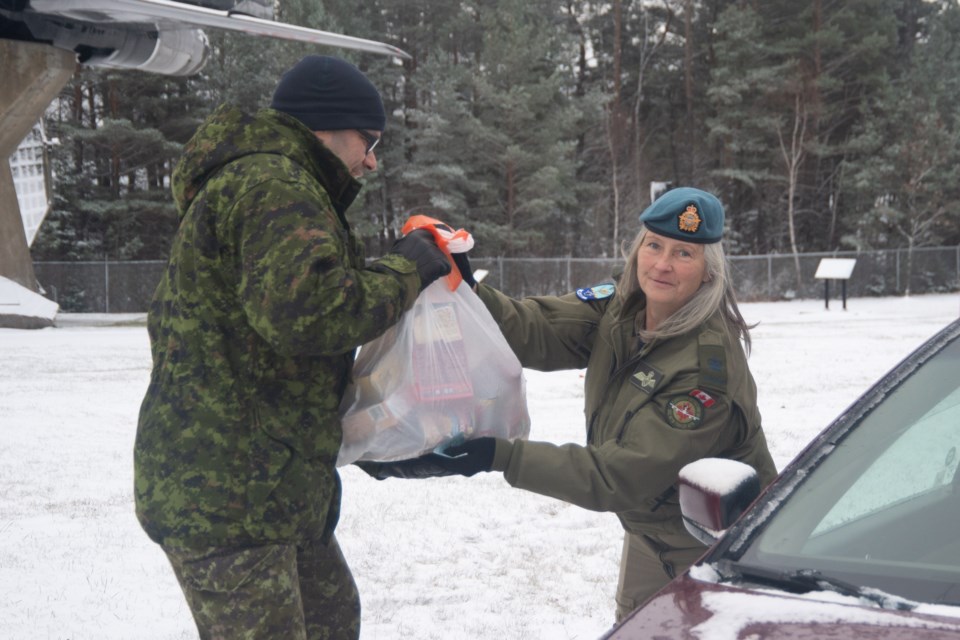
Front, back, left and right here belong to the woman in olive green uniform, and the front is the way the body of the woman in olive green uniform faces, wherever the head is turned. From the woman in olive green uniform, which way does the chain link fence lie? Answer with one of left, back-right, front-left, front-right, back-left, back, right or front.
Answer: back-right

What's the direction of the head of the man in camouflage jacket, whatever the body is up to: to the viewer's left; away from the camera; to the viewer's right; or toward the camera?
to the viewer's right

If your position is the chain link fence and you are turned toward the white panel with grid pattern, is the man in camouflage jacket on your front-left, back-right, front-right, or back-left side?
front-left

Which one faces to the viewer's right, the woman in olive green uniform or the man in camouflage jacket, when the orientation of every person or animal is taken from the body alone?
the man in camouflage jacket

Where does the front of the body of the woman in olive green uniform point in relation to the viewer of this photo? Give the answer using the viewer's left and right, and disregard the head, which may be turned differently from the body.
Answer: facing the viewer and to the left of the viewer

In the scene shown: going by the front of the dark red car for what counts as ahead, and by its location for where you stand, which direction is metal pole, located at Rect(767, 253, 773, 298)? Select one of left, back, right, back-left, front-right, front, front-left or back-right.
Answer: back-right

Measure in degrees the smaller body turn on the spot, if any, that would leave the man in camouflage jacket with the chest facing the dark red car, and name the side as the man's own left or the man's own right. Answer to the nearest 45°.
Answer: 0° — they already face it

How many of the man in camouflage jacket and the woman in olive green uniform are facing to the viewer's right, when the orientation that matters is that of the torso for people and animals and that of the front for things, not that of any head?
1

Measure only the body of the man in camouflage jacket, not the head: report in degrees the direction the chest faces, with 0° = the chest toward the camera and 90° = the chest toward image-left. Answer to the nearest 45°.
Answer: approximately 270°

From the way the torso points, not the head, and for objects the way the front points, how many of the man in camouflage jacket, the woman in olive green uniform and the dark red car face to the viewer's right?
1

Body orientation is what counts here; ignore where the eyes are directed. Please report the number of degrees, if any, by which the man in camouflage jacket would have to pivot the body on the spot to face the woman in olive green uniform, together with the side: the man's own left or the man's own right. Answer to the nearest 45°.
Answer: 0° — they already face them
